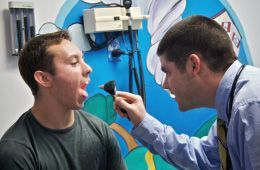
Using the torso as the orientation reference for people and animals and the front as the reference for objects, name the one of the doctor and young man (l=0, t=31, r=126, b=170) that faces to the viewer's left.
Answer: the doctor

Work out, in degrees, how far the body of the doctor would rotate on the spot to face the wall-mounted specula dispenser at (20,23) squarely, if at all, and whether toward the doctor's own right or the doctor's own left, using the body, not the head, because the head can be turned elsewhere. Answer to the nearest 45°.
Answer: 0° — they already face it

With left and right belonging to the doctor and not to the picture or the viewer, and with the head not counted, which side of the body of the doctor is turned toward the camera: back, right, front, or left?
left

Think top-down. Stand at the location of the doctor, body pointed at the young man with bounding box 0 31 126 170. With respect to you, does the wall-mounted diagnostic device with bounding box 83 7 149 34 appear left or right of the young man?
right

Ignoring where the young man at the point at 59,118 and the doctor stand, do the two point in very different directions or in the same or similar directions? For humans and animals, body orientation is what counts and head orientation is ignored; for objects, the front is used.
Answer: very different directions

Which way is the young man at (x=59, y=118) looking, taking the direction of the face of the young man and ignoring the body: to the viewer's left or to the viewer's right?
to the viewer's right

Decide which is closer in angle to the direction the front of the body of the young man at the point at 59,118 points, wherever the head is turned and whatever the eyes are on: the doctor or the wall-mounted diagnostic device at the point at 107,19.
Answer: the doctor

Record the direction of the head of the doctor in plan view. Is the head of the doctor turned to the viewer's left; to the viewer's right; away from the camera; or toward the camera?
to the viewer's left

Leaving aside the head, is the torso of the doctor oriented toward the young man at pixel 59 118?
yes

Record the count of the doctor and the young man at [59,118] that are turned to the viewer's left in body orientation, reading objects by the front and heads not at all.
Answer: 1
